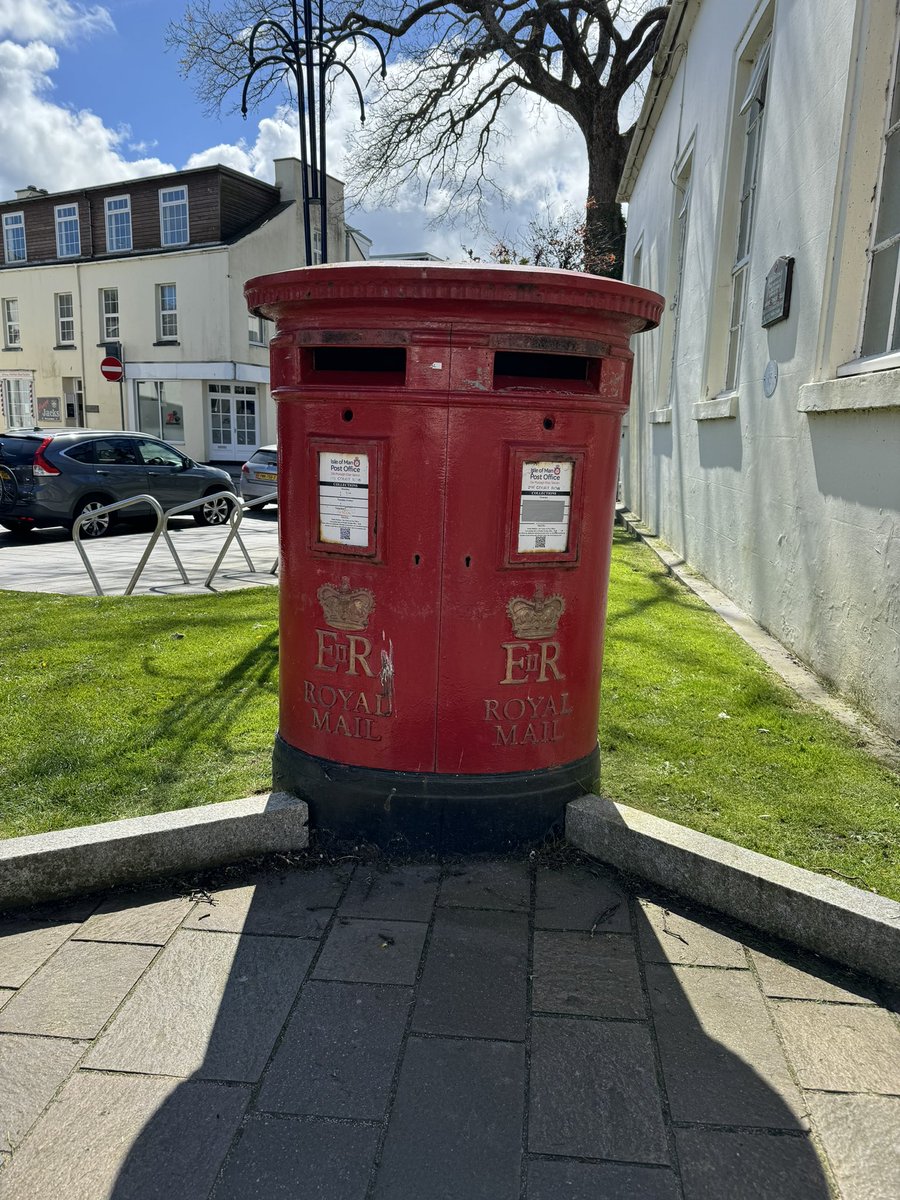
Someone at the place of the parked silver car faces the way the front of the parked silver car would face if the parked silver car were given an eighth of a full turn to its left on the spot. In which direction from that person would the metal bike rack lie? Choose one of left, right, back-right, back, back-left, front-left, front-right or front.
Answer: back

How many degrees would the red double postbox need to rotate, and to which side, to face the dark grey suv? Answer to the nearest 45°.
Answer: approximately 135° to its right

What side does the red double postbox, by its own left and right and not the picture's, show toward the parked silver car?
back

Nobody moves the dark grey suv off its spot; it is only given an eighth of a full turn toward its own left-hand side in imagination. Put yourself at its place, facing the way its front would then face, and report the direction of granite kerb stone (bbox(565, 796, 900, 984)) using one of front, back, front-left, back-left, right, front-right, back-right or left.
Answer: back

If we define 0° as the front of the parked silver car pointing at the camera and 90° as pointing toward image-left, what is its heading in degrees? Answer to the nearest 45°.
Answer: approximately 225°

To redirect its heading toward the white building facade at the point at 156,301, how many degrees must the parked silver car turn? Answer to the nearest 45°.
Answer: approximately 45° to its left

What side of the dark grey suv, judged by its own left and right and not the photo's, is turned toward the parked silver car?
front

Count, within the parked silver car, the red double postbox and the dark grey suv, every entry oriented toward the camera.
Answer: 1

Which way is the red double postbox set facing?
toward the camera

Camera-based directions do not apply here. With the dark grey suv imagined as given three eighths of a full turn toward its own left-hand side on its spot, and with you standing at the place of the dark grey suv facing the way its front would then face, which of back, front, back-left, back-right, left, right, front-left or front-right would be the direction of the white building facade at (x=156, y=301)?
right
